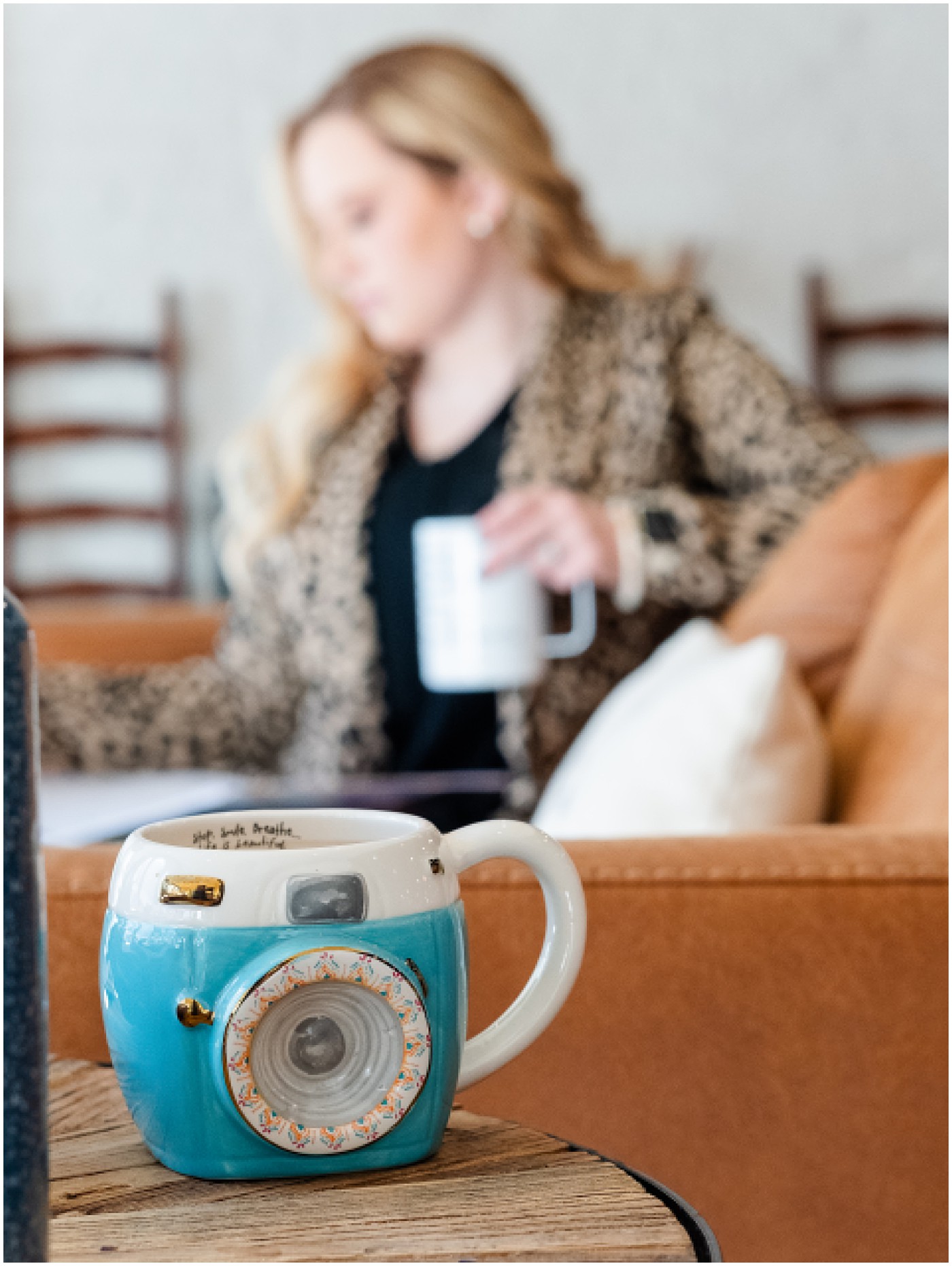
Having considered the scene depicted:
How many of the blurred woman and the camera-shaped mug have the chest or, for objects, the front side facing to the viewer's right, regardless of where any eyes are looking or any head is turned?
0

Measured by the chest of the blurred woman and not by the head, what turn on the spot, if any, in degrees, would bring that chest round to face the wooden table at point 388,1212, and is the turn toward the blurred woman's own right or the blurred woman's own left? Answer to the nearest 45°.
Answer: approximately 45° to the blurred woman's own left

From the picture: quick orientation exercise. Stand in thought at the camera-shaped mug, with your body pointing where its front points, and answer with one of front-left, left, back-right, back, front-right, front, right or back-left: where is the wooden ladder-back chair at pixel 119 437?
back

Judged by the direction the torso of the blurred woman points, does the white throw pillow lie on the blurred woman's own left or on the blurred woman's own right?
on the blurred woman's own left

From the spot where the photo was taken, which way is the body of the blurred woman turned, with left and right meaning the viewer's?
facing the viewer and to the left of the viewer

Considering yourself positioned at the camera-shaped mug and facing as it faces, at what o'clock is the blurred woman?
The blurred woman is roughly at 6 o'clock from the camera-shaped mug.

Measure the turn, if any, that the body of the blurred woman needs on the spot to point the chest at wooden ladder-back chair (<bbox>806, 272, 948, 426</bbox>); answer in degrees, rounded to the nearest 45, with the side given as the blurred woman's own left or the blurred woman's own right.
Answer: approximately 180°

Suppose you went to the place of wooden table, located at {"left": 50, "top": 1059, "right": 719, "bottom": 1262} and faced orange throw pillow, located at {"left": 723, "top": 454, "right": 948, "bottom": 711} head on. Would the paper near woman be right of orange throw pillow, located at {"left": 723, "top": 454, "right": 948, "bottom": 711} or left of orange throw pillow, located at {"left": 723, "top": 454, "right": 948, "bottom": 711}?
left

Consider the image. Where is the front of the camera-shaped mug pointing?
toward the camera

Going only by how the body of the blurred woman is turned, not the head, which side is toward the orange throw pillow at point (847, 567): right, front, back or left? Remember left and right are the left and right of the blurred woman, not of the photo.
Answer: left

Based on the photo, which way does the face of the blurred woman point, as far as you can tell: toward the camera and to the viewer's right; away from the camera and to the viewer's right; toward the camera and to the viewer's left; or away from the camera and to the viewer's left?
toward the camera and to the viewer's left

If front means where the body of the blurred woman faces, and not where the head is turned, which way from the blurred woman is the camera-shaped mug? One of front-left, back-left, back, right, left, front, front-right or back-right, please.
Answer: front-left
